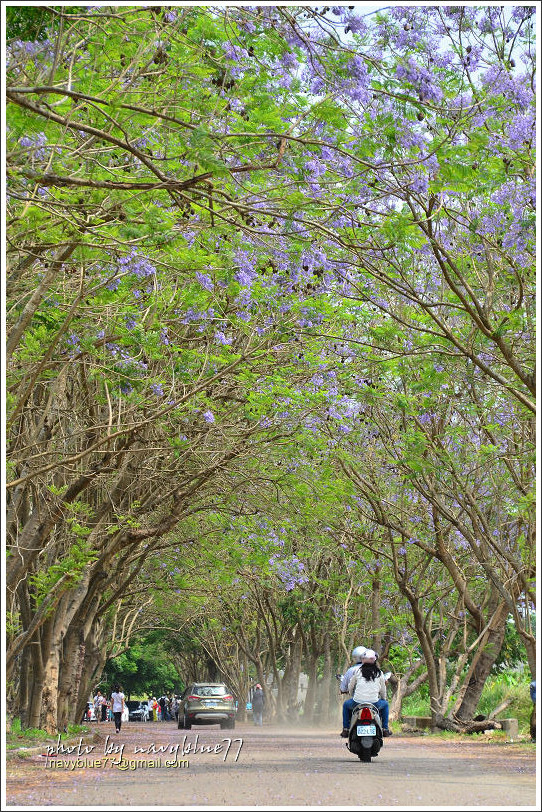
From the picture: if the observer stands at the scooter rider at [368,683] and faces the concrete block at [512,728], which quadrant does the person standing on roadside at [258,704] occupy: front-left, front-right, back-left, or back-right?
front-left

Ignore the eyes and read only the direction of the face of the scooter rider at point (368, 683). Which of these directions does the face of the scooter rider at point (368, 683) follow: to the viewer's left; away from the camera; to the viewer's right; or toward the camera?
away from the camera

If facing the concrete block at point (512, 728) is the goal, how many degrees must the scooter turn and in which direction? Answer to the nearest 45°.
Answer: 0° — it already faces it

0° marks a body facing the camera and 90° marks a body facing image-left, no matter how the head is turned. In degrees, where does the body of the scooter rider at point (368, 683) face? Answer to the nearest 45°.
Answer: approximately 180°

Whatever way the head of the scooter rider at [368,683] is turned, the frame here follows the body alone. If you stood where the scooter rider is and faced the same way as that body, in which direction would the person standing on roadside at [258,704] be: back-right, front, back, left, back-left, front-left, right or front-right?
front

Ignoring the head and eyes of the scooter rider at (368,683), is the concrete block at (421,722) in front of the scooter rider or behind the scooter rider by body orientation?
in front

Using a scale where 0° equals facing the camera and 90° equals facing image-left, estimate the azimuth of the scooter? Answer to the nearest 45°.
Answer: approximately 180°

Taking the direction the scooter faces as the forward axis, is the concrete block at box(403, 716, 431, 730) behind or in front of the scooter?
in front

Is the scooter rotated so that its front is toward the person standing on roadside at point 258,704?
yes

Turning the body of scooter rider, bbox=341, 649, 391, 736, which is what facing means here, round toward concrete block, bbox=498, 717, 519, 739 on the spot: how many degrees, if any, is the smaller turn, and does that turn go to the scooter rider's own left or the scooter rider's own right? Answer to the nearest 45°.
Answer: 0° — they already face it
